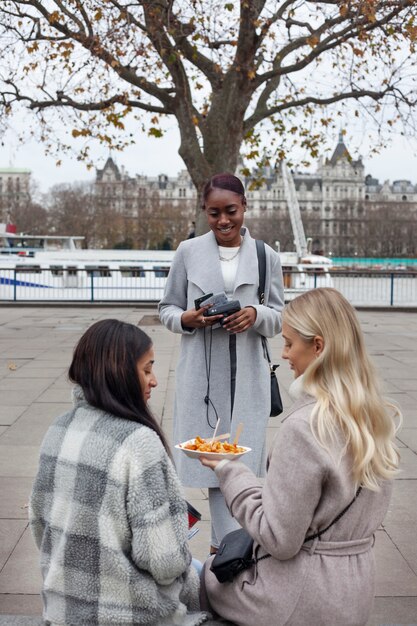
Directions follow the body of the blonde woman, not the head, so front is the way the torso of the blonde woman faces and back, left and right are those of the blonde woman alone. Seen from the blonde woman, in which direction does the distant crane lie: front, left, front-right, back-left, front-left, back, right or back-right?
front-right

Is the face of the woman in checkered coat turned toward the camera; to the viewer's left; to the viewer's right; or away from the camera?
to the viewer's right

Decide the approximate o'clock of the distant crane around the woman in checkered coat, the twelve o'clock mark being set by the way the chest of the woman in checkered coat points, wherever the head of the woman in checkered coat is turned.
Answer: The distant crane is roughly at 11 o'clock from the woman in checkered coat.

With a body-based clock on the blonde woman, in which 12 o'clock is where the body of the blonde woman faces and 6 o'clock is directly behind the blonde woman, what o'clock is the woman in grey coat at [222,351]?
The woman in grey coat is roughly at 1 o'clock from the blonde woman.

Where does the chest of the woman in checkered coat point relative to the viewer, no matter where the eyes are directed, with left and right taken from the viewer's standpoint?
facing away from the viewer and to the right of the viewer

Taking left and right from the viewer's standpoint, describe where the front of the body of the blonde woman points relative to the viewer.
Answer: facing away from the viewer and to the left of the viewer

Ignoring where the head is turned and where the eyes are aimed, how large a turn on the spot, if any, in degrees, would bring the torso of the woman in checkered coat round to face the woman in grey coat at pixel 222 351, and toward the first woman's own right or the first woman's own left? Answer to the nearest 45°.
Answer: approximately 45° to the first woman's own left
